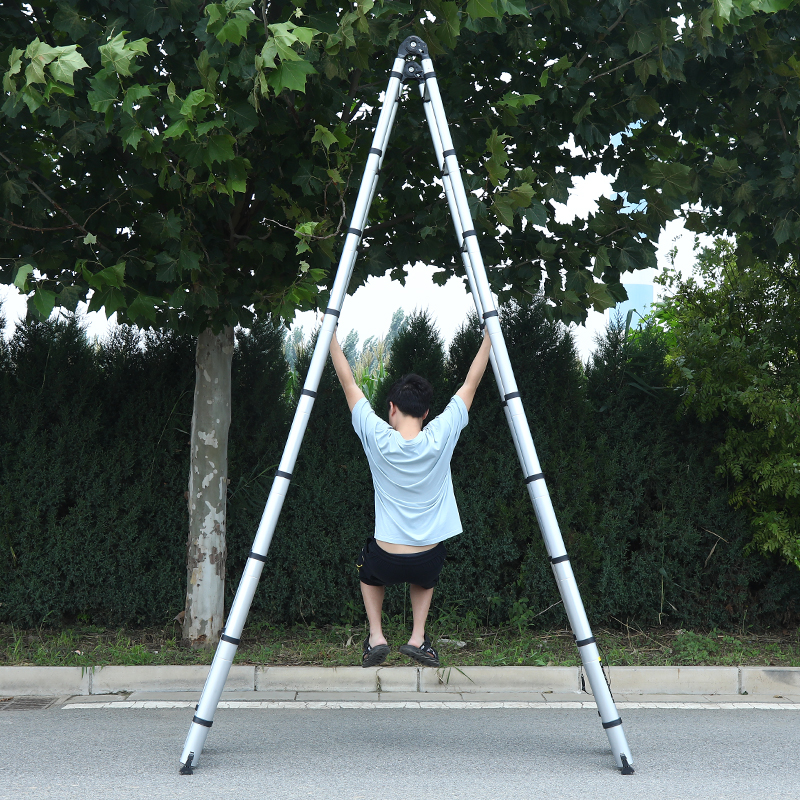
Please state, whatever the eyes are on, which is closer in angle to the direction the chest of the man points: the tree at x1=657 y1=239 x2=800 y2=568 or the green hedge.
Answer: the green hedge

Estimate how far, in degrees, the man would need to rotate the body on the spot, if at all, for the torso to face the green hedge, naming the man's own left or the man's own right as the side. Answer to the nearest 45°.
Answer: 0° — they already face it

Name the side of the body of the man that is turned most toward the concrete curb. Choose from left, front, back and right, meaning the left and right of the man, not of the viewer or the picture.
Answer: front

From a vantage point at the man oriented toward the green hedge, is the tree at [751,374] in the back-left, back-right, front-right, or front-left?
front-right

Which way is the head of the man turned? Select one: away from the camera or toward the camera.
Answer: away from the camera

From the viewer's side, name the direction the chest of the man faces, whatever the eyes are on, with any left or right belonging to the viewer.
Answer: facing away from the viewer
